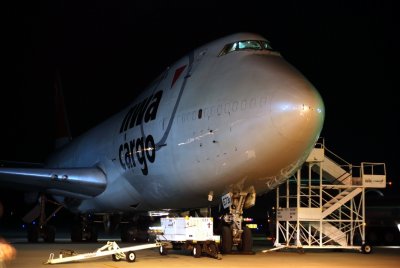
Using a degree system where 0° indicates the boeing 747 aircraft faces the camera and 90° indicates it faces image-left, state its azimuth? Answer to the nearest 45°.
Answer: approximately 315°
